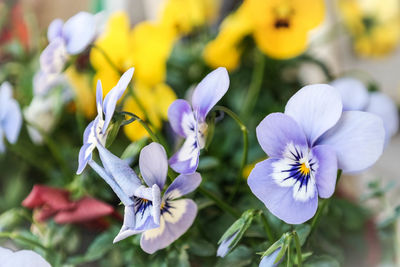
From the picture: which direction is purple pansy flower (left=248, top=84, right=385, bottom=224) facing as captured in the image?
toward the camera

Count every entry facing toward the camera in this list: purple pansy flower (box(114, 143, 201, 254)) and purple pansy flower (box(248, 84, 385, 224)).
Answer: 2

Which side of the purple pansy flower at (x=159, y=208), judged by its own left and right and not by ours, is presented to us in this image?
front

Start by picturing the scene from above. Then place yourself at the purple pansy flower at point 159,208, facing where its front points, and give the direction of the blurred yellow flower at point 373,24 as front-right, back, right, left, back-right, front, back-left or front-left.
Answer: back-left

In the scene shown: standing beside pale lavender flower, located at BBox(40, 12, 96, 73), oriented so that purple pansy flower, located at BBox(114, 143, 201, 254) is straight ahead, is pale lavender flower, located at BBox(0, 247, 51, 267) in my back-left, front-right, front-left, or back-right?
front-right

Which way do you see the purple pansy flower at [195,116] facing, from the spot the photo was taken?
facing the viewer and to the left of the viewer
